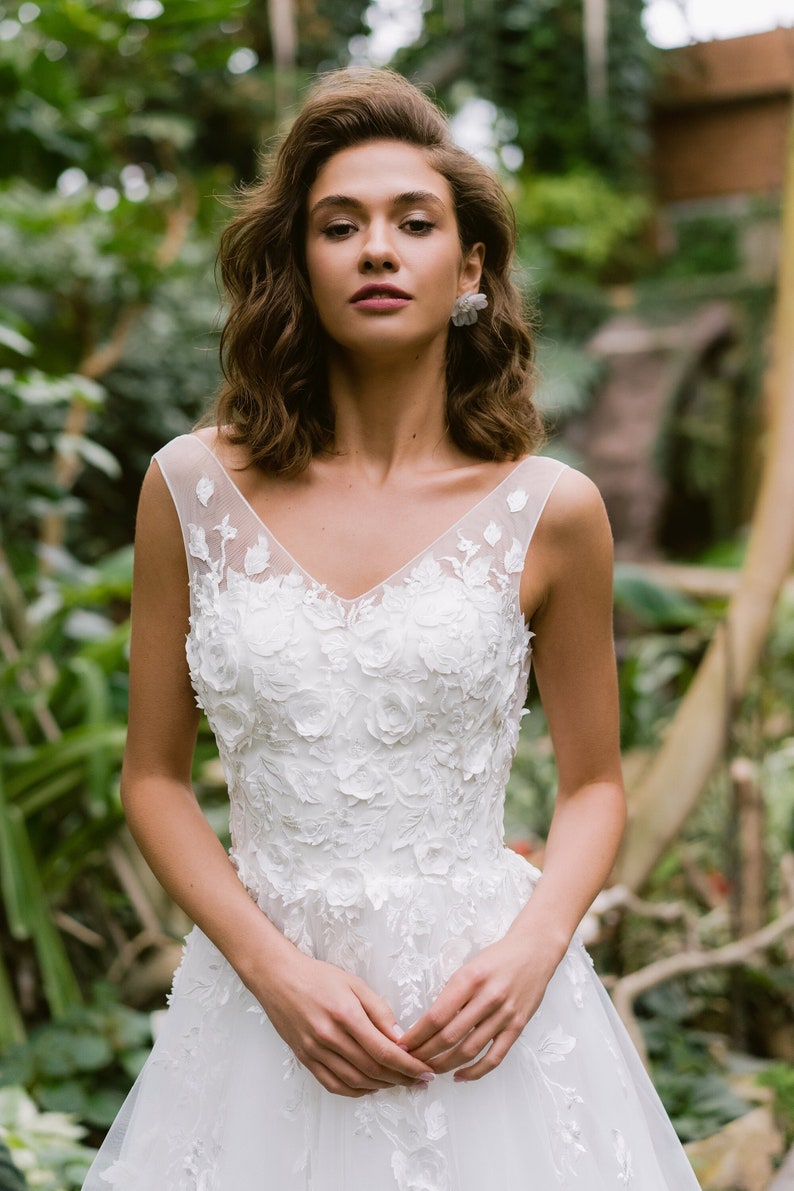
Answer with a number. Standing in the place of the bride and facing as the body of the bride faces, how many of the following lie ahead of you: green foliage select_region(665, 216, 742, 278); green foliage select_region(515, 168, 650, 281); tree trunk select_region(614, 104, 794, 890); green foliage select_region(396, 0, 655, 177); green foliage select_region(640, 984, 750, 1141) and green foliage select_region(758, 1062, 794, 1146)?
0

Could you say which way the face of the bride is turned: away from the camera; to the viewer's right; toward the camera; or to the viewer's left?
toward the camera

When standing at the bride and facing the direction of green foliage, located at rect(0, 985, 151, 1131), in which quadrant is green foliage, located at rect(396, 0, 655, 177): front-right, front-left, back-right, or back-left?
front-right

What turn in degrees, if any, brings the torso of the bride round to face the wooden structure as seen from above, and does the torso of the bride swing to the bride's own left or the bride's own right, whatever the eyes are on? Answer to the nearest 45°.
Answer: approximately 180°

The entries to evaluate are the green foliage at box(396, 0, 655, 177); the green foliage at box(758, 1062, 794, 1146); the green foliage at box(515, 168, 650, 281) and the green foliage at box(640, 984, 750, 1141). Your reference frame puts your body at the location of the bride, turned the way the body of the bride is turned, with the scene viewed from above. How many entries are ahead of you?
0

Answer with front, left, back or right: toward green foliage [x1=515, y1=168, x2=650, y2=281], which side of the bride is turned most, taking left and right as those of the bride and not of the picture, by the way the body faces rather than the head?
back

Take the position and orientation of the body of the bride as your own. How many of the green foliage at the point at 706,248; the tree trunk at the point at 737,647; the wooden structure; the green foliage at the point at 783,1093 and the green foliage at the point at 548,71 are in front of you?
0

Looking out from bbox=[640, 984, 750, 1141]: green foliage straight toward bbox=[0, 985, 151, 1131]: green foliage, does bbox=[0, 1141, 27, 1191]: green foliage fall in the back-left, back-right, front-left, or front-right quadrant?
front-left

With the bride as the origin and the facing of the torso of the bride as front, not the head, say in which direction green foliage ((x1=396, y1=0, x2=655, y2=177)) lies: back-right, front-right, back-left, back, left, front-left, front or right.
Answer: back

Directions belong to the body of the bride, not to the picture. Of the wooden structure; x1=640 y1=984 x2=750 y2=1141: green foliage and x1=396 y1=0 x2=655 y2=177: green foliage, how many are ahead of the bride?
0

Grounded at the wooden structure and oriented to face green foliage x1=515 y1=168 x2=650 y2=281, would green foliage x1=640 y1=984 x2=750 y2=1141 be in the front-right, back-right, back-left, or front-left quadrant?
front-left

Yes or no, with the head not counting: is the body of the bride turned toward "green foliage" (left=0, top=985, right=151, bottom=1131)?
no

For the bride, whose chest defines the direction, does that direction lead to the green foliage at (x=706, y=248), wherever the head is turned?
no

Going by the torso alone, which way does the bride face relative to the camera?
toward the camera

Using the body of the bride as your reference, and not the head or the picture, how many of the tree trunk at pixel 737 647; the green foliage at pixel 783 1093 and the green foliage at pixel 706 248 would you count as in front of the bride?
0

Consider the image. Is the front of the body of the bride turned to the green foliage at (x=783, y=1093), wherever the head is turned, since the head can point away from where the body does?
no
